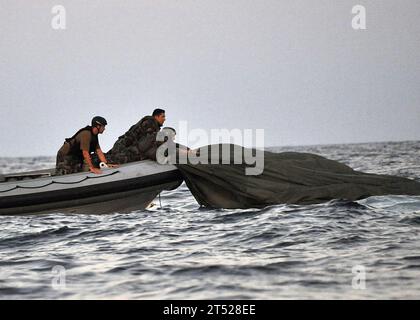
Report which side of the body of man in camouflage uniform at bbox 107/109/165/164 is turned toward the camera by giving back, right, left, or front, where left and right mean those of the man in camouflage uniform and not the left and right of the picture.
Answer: right

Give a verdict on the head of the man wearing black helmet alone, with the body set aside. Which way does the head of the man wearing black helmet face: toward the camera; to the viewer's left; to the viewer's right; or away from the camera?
to the viewer's right

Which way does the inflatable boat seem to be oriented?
to the viewer's right

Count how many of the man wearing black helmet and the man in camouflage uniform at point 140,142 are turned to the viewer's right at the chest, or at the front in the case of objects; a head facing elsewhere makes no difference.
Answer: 2

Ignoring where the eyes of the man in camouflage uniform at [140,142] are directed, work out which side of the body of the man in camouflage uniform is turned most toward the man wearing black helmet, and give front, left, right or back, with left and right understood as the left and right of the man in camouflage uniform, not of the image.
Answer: back

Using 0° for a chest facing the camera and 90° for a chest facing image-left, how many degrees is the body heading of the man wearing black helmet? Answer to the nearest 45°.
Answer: approximately 270°

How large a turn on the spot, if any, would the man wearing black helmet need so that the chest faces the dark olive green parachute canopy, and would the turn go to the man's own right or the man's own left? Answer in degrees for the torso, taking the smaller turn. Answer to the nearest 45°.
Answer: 0° — they already face it
